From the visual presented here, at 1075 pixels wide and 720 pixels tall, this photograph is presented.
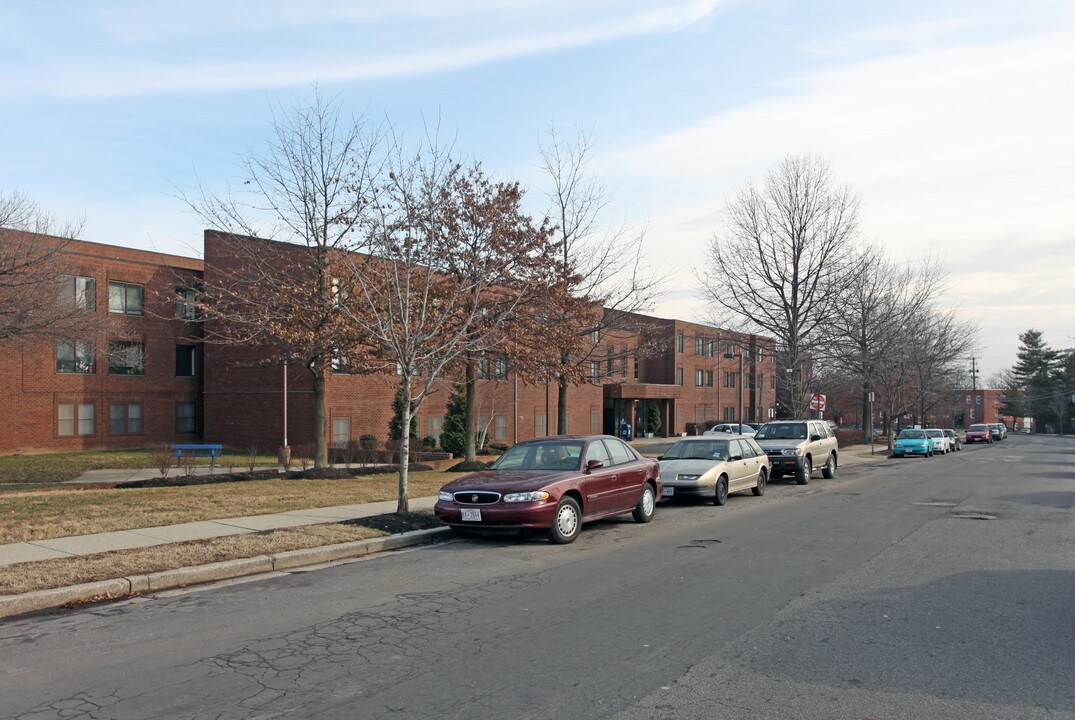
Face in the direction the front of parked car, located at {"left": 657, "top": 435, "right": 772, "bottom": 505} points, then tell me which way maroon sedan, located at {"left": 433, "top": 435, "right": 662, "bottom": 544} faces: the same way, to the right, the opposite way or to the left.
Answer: the same way

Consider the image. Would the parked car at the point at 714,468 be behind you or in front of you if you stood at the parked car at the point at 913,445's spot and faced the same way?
in front

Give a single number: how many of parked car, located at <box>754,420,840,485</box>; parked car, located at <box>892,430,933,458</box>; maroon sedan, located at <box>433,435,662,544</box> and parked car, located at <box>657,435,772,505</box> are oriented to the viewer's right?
0

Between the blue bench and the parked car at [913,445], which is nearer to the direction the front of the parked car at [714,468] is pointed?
the blue bench

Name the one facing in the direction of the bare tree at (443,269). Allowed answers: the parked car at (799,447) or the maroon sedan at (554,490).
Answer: the parked car

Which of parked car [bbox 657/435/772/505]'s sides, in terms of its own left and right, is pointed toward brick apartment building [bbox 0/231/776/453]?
right

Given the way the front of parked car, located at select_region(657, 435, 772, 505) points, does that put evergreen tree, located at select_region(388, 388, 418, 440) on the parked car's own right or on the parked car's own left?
on the parked car's own right

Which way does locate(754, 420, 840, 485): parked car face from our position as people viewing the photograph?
facing the viewer and to the left of the viewer

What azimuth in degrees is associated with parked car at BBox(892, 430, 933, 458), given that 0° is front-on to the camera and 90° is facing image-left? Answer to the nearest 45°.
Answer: approximately 0°

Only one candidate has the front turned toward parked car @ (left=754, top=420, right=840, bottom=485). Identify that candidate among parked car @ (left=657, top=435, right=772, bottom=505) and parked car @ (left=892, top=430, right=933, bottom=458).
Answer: parked car @ (left=892, top=430, right=933, bottom=458)

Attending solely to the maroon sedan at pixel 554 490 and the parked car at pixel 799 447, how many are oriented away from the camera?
0

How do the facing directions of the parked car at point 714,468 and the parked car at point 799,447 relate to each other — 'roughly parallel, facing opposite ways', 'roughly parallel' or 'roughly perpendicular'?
roughly parallel

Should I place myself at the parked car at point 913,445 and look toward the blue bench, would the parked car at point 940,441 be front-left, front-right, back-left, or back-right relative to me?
back-right

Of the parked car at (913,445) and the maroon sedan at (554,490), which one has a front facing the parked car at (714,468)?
the parked car at (913,445)

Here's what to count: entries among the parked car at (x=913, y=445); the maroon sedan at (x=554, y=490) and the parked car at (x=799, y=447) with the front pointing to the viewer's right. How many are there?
0

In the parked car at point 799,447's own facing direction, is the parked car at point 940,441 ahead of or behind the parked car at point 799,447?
behind

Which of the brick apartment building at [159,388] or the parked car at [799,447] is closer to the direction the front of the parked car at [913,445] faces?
the parked car
